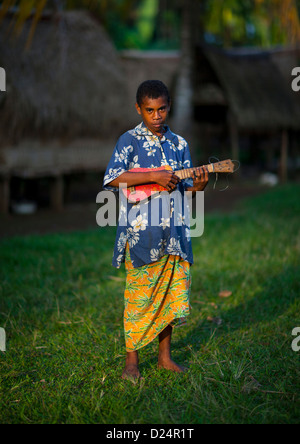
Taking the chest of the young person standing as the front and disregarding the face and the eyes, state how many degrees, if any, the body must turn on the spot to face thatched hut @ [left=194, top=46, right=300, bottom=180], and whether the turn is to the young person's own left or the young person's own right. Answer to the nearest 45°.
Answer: approximately 135° to the young person's own left

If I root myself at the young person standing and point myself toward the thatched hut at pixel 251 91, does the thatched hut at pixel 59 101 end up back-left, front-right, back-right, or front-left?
front-left

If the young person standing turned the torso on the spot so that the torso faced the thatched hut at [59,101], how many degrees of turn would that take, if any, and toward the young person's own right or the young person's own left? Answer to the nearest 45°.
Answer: approximately 135° to the young person's own left

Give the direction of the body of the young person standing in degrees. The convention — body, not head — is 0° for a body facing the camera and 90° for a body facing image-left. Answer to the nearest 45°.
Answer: approximately 315°

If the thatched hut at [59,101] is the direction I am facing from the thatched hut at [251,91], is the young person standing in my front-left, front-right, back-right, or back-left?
front-left
